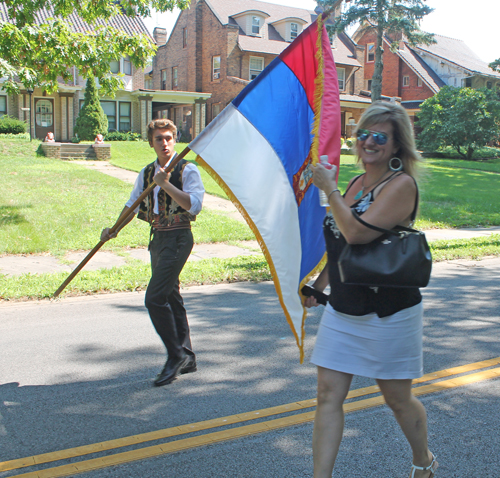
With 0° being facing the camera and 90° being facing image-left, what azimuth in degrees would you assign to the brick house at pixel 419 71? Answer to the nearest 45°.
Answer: approximately 315°

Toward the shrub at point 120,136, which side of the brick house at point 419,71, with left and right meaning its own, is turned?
right

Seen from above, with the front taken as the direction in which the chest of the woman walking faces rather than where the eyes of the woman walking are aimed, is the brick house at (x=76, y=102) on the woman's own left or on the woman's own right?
on the woman's own right

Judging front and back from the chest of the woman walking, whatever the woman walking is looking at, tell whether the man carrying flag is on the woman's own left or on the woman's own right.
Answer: on the woman's own right

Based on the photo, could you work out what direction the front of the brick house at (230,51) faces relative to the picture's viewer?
facing the viewer and to the right of the viewer

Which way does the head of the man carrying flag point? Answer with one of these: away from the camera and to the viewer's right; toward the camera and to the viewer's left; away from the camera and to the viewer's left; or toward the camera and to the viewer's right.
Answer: toward the camera and to the viewer's right

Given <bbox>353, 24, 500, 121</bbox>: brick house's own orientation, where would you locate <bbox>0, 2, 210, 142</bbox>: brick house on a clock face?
<bbox>0, 2, 210, 142</bbox>: brick house is roughly at 3 o'clock from <bbox>353, 24, 500, 121</bbox>: brick house.

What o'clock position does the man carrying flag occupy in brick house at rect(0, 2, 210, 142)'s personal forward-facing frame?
The man carrying flag is roughly at 12 o'clock from the brick house.

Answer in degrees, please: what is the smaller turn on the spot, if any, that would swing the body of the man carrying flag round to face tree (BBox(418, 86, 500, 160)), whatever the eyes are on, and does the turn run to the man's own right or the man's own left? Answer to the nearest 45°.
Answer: approximately 180°

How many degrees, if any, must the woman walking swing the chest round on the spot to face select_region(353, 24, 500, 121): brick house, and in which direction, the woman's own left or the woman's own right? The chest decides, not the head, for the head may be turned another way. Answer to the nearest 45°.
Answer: approximately 135° to the woman's own right

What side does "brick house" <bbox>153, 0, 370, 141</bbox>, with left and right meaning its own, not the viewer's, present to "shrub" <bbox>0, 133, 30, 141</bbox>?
right

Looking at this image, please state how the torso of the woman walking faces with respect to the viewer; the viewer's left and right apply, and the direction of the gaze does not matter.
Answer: facing the viewer and to the left of the viewer
